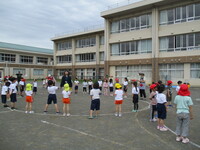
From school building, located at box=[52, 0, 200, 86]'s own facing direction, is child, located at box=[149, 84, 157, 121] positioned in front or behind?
in front

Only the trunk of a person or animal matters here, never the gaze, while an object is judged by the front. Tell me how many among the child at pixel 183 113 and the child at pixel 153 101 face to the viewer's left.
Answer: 1

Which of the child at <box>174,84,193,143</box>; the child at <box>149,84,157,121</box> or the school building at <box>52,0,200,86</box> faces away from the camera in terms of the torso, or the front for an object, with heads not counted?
the child at <box>174,84,193,143</box>

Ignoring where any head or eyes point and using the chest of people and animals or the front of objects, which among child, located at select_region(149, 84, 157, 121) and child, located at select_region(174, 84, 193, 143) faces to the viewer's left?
child, located at select_region(149, 84, 157, 121)

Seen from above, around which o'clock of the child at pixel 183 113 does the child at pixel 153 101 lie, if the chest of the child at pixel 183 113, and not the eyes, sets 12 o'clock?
the child at pixel 153 101 is roughly at 11 o'clock from the child at pixel 183 113.

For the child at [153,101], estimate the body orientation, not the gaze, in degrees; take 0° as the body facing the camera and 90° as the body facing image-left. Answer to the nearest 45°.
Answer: approximately 90°

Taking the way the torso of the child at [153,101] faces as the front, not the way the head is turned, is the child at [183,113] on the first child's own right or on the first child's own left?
on the first child's own left

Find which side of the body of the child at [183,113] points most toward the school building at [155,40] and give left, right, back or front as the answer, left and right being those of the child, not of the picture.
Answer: front

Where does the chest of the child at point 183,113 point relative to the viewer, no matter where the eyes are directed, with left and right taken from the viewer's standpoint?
facing away from the viewer

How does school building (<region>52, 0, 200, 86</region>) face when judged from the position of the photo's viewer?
facing the viewer and to the left of the viewer

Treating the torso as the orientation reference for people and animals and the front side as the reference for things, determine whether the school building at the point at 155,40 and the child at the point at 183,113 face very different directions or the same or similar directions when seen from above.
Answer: very different directions

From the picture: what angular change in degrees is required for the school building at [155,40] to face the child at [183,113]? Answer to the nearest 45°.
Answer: approximately 45° to its left

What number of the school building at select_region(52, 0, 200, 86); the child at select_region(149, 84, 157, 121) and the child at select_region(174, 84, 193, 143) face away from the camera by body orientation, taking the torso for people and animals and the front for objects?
1

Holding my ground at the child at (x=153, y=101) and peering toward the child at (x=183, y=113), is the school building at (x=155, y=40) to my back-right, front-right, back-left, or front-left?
back-left
